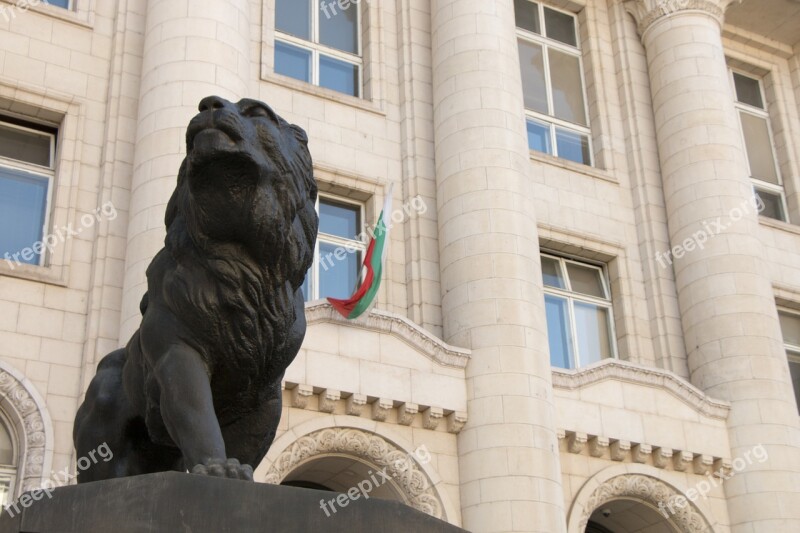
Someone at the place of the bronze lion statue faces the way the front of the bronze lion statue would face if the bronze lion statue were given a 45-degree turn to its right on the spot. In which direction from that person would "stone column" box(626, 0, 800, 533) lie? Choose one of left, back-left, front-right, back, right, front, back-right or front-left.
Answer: back-left

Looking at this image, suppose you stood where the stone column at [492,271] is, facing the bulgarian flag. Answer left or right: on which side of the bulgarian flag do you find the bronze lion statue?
left

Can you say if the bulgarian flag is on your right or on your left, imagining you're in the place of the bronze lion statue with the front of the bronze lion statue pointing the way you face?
on your left

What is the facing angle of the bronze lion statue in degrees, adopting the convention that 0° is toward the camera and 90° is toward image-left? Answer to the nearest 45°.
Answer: approximately 315°

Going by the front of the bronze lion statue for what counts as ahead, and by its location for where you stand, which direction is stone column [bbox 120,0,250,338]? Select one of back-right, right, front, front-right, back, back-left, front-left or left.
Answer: back-left

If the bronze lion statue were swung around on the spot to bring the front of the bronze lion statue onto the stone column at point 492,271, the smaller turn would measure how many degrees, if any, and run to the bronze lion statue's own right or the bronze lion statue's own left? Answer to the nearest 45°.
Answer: approximately 135° to the bronze lion statue's own left
